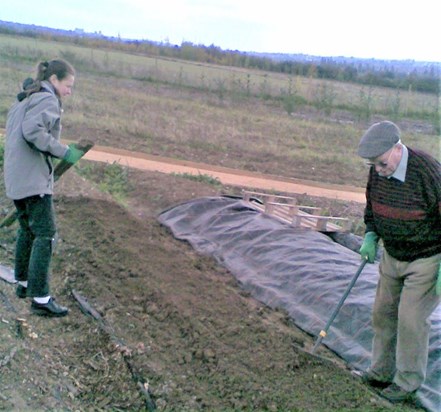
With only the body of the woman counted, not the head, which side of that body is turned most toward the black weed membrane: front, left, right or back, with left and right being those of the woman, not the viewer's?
front

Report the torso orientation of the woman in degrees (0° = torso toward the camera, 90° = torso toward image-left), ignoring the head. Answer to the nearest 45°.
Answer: approximately 270°

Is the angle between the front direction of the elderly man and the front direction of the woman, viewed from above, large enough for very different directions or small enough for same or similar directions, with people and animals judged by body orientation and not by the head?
very different directions

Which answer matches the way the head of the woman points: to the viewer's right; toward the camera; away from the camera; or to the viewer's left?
to the viewer's right

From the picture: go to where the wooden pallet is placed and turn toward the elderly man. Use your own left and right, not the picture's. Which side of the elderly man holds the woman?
right

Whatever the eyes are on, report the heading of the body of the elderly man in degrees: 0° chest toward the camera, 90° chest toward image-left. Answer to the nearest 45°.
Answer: approximately 45°

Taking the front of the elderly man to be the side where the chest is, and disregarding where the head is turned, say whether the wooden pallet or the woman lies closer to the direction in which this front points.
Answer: the woman

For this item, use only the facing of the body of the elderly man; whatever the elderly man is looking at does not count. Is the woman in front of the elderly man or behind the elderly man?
in front

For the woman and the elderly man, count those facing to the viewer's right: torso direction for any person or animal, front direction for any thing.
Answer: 1

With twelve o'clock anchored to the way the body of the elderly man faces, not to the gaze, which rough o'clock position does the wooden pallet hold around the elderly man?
The wooden pallet is roughly at 4 o'clock from the elderly man.

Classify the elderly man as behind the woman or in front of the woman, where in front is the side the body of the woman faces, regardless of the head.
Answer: in front

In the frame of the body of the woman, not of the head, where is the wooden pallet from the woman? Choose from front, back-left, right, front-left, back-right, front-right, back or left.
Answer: front-left

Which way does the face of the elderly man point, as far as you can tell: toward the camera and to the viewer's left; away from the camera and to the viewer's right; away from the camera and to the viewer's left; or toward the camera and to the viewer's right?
toward the camera and to the viewer's left
